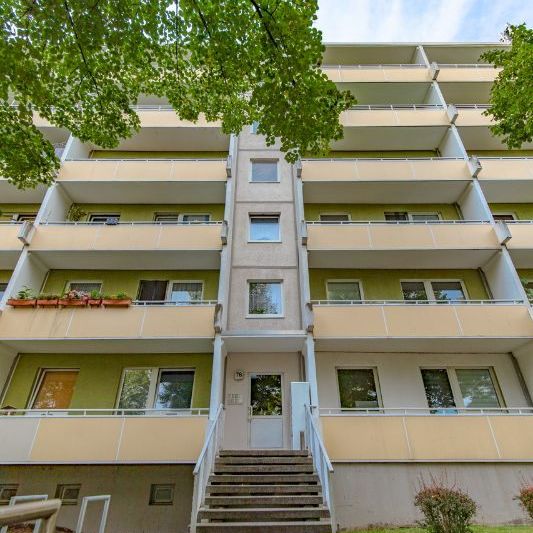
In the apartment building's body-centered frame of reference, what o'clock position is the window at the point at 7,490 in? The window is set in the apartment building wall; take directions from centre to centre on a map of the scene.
The window is roughly at 3 o'clock from the apartment building.

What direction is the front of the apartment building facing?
toward the camera
